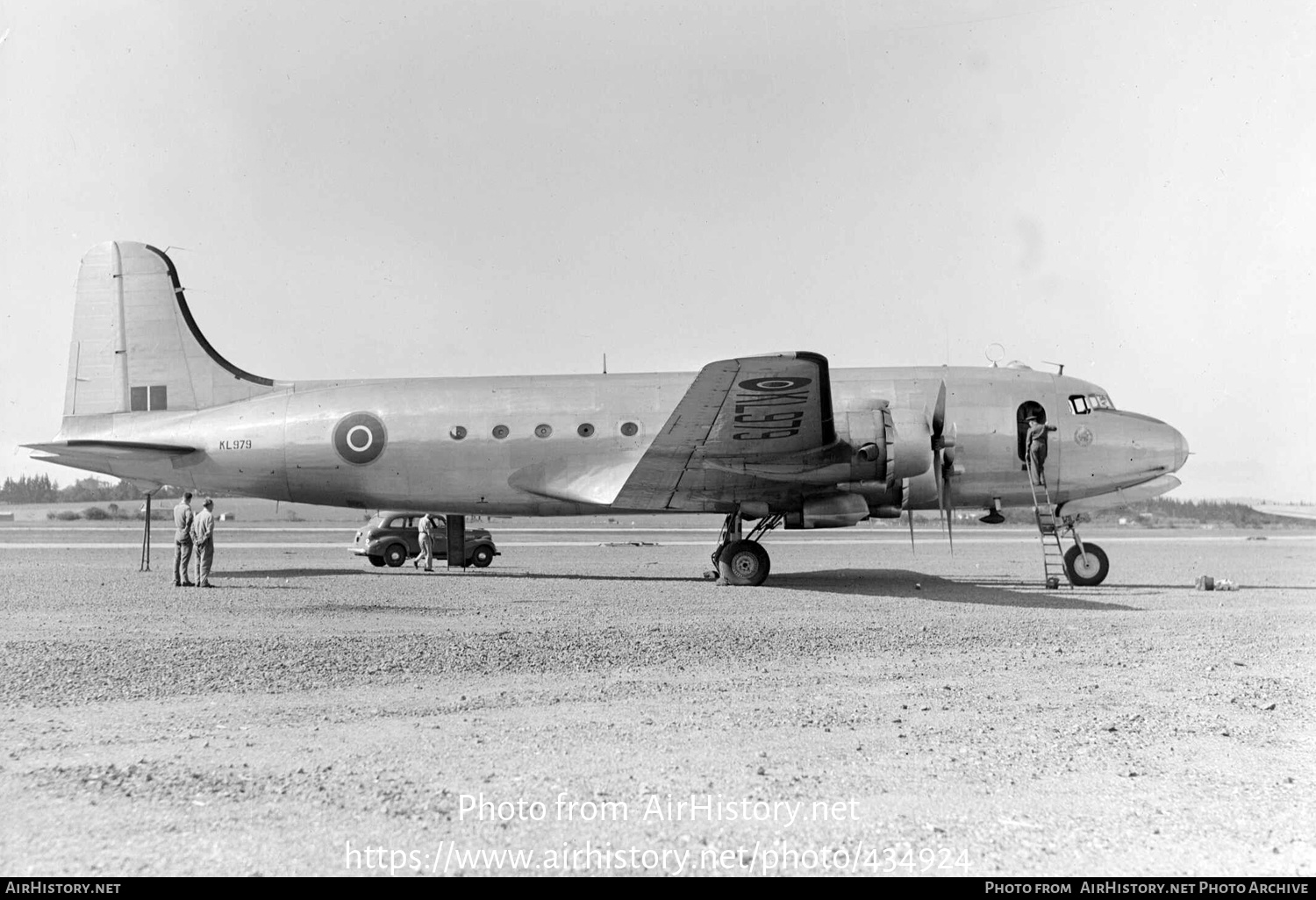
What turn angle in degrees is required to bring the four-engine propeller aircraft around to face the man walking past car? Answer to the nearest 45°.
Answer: approximately 135° to its left

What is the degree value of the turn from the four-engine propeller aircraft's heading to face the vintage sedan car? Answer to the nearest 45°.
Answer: approximately 135° to its left

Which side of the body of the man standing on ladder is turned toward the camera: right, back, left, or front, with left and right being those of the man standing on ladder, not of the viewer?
back

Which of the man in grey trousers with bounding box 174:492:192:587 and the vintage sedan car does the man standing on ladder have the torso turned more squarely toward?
the vintage sedan car

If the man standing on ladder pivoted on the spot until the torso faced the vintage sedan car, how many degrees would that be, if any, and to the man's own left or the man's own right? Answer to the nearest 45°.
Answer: approximately 90° to the man's own left

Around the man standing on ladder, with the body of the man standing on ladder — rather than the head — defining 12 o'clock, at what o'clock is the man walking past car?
The man walking past car is roughly at 9 o'clock from the man standing on ladder.

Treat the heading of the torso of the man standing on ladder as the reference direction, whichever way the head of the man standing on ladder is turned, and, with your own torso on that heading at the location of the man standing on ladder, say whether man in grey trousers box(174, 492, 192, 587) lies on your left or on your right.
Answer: on your left

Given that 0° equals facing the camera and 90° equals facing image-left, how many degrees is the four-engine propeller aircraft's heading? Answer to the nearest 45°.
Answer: approximately 270°
